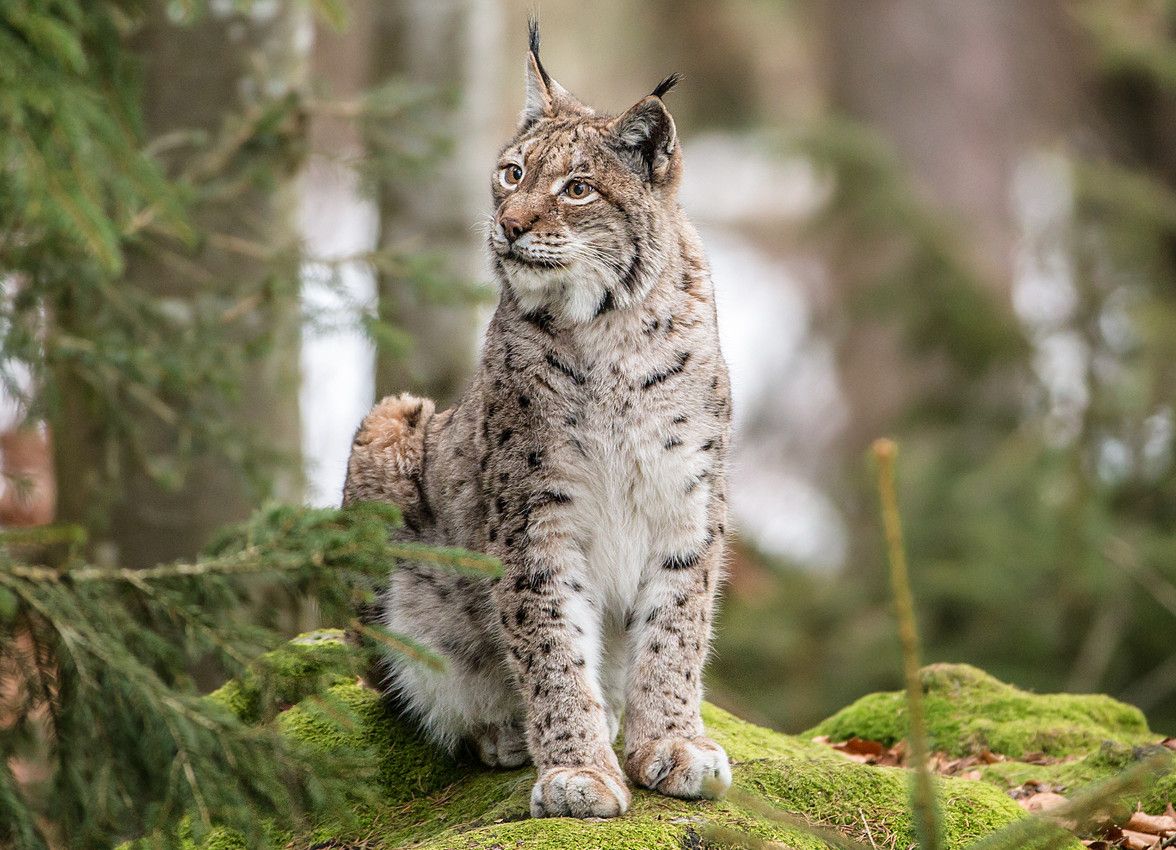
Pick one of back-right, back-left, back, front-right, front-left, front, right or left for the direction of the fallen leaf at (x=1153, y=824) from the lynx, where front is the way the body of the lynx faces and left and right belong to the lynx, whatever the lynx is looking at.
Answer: front-left

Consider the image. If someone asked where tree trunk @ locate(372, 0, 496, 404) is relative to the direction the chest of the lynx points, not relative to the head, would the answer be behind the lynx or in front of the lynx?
behind

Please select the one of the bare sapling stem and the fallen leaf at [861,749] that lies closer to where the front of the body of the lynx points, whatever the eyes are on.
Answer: the bare sapling stem

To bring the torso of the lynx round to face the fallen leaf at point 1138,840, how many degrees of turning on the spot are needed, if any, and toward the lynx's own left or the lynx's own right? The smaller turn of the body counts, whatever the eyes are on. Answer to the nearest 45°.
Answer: approximately 45° to the lynx's own left

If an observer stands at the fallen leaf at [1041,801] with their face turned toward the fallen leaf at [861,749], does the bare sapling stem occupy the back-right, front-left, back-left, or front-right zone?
back-left

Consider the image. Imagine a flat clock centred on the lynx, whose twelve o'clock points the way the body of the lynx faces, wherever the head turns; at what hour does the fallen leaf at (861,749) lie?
The fallen leaf is roughly at 9 o'clock from the lynx.

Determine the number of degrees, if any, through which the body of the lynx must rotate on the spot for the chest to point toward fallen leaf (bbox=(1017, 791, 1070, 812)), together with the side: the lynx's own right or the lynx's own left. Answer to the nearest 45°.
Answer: approximately 45° to the lynx's own left

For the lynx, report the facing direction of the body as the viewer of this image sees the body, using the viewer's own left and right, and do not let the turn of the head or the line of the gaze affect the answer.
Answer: facing the viewer and to the right of the viewer
